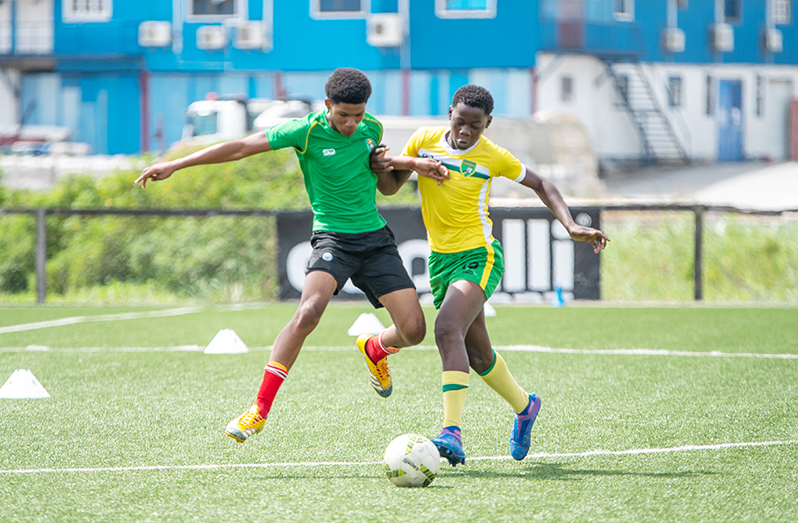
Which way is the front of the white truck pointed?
to the viewer's left

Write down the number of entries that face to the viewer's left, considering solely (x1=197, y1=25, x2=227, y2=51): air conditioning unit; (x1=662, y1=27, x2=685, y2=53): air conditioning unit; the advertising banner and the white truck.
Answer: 1

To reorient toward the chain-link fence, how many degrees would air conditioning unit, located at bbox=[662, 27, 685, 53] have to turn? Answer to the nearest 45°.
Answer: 0° — it already faces it

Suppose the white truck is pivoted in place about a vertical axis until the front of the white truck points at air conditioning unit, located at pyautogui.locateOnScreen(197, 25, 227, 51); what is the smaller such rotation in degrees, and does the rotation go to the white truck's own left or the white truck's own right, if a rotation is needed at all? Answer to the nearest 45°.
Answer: approximately 90° to the white truck's own right

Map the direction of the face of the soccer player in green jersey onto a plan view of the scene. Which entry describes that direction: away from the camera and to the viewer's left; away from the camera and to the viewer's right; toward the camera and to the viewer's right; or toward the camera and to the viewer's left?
toward the camera and to the viewer's right

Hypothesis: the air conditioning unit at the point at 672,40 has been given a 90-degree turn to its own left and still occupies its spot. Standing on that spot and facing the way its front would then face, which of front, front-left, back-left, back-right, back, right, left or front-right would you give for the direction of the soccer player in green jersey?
right

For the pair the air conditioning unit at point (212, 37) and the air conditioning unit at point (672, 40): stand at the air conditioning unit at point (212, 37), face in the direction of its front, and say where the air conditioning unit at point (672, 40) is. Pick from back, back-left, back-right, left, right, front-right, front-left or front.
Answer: left

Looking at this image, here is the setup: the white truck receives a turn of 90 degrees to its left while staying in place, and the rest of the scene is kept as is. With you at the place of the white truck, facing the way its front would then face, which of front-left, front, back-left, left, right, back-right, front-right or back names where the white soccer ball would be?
front

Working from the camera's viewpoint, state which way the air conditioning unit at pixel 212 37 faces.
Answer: facing the viewer

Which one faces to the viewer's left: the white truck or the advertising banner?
the white truck

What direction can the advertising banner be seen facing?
toward the camera

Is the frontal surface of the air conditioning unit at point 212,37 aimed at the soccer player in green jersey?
yes

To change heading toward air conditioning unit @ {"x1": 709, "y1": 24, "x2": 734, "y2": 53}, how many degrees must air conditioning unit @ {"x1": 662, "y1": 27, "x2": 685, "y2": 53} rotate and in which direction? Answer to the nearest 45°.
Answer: approximately 135° to its left

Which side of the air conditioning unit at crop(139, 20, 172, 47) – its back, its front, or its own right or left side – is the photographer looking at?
front

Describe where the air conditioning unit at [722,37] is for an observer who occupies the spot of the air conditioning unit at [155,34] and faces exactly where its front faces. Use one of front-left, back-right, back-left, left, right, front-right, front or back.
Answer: left

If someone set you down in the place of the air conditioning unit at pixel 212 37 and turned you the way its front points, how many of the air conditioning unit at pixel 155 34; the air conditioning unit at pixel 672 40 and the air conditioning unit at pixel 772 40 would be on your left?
2
